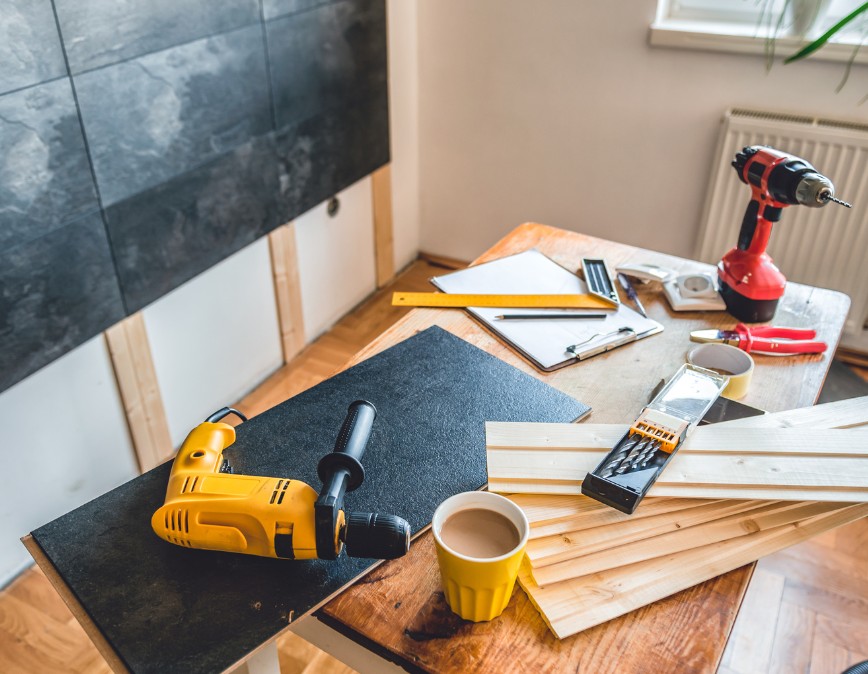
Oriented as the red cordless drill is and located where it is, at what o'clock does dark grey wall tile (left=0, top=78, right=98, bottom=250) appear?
The dark grey wall tile is roughly at 4 o'clock from the red cordless drill.

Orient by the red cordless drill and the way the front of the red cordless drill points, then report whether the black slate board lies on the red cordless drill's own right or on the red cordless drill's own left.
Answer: on the red cordless drill's own right

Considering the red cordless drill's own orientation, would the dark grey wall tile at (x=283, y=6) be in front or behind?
behind

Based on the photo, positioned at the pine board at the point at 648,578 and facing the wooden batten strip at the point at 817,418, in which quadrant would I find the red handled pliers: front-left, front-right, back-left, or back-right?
front-left

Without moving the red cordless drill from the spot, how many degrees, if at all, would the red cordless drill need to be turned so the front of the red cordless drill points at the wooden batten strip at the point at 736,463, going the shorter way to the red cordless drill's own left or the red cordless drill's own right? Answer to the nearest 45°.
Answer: approximately 45° to the red cordless drill's own right

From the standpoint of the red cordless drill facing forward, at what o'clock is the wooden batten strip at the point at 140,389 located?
The wooden batten strip is roughly at 4 o'clock from the red cordless drill.

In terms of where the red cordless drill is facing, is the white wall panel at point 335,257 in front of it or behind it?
behind

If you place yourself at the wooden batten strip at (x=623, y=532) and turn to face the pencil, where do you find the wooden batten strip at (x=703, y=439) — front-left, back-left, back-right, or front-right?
front-right

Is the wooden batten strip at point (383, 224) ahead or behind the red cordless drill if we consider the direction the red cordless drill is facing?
behind

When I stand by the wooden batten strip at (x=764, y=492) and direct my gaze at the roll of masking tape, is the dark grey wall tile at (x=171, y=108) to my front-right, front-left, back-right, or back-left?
front-left

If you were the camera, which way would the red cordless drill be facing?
facing the viewer and to the right of the viewer

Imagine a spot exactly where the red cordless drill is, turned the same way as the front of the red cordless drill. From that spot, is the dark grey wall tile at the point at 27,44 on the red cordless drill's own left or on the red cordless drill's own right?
on the red cordless drill's own right
